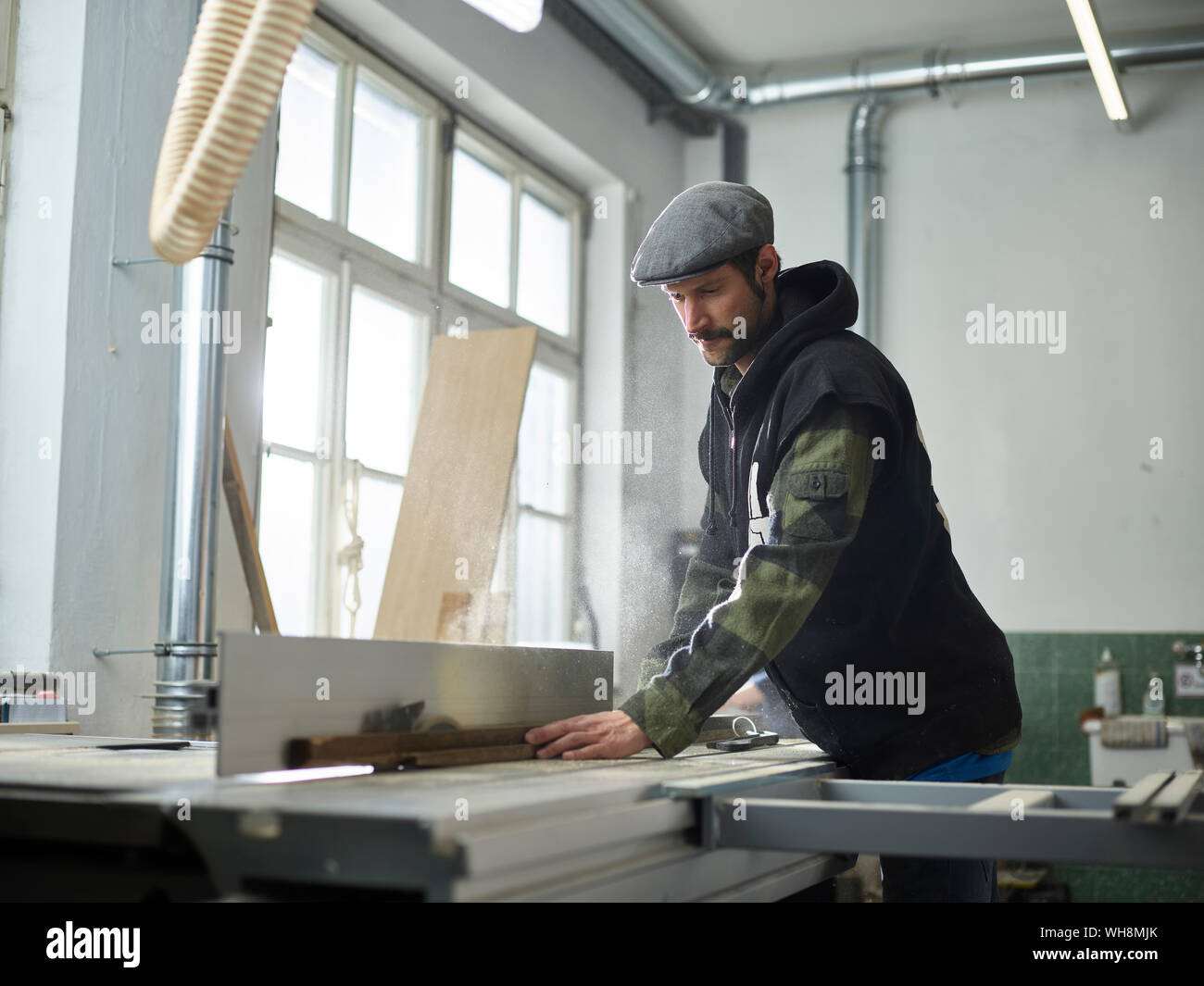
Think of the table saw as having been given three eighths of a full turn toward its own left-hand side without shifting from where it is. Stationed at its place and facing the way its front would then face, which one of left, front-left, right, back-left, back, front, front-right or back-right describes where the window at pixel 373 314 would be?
right

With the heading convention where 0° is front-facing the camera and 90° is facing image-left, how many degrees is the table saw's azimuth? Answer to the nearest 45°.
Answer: approximately 225°

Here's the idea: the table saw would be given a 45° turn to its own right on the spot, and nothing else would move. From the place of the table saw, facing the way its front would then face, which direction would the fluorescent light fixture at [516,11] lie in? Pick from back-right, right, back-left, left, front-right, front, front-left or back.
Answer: left

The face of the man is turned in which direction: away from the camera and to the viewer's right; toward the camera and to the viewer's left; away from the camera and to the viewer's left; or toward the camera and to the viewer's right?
toward the camera and to the viewer's left

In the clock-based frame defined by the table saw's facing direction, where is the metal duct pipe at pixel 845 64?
The metal duct pipe is roughly at 11 o'clock from the table saw.

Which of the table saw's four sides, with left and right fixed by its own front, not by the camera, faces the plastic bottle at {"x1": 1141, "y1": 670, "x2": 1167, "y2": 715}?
front

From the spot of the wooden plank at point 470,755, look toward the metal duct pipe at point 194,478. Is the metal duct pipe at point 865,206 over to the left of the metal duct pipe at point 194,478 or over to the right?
right

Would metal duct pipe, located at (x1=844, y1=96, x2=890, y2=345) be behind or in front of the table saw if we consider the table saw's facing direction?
in front
